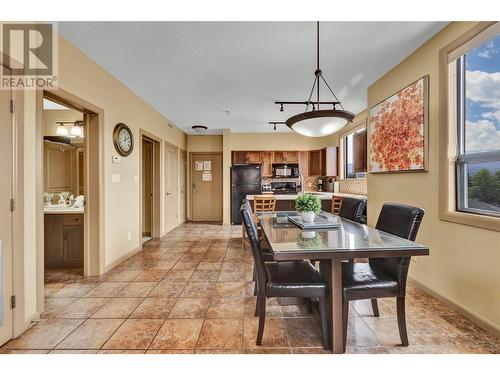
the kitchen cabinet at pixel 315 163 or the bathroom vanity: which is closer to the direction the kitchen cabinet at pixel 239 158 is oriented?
the bathroom vanity

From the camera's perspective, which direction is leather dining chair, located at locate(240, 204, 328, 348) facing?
to the viewer's right

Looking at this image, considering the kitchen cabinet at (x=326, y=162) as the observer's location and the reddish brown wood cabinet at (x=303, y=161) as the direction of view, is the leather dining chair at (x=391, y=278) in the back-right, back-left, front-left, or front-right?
back-left

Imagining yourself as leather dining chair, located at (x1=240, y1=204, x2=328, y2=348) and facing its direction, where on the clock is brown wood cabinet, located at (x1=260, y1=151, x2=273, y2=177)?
The brown wood cabinet is roughly at 9 o'clock from the leather dining chair.

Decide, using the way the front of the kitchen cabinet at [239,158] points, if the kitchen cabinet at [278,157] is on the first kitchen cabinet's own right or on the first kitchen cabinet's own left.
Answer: on the first kitchen cabinet's own left

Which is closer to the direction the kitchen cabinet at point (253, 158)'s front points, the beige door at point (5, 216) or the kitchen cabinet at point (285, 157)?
the beige door

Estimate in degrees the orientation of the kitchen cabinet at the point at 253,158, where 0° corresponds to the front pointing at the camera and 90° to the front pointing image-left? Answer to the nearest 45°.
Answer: approximately 0°

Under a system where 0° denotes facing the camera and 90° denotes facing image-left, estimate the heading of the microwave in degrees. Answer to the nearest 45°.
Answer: approximately 0°

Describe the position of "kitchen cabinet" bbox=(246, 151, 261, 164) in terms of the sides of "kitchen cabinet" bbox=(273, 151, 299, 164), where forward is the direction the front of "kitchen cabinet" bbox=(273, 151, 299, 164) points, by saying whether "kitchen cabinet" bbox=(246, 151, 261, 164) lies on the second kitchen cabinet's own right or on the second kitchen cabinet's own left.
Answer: on the second kitchen cabinet's own right

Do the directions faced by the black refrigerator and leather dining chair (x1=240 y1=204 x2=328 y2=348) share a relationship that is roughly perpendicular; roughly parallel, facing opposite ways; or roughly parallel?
roughly perpendicular

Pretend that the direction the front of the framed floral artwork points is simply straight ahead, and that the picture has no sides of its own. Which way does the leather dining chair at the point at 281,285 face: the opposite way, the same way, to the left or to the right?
the opposite way
